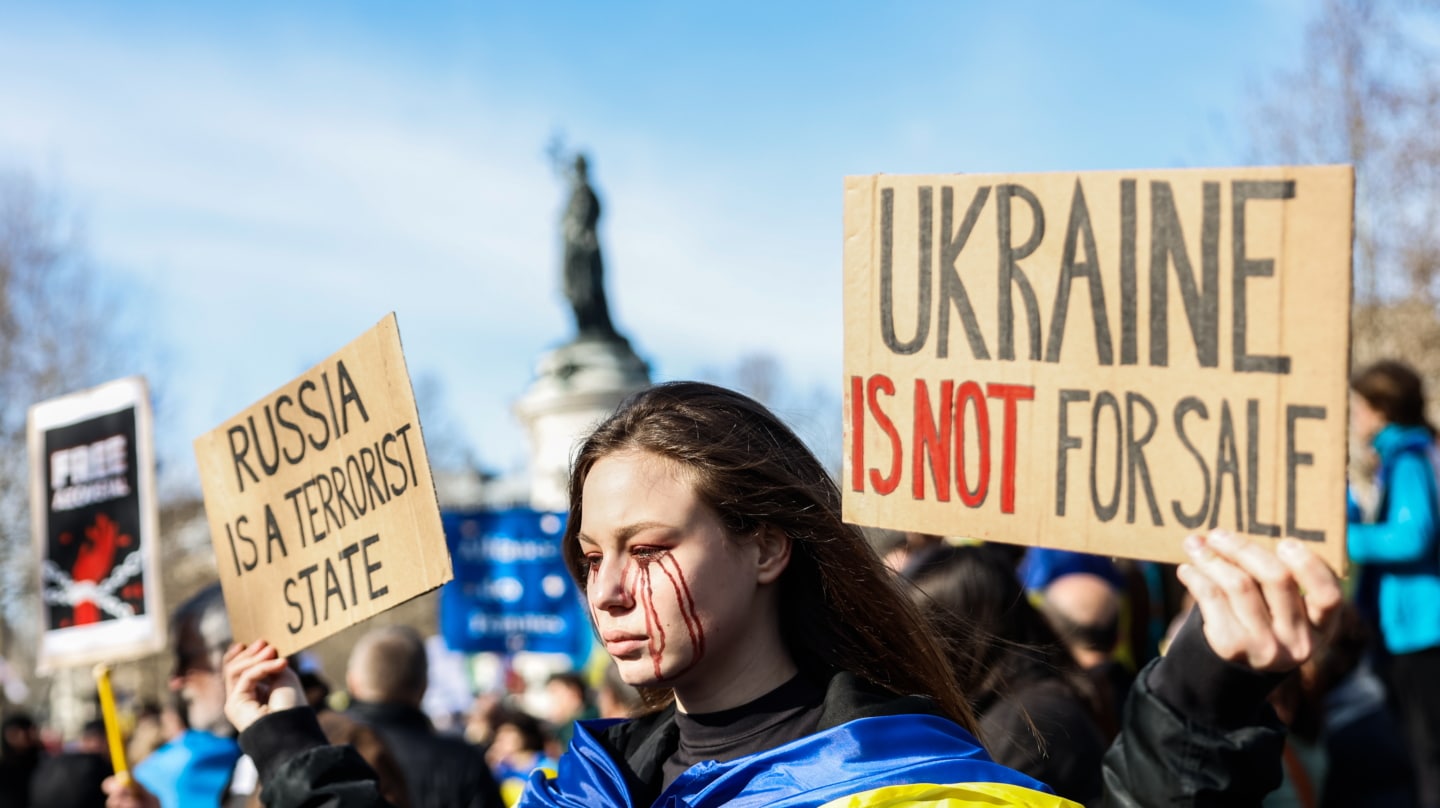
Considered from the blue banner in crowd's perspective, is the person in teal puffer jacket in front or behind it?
in front

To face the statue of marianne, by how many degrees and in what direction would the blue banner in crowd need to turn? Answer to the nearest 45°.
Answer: approximately 180°

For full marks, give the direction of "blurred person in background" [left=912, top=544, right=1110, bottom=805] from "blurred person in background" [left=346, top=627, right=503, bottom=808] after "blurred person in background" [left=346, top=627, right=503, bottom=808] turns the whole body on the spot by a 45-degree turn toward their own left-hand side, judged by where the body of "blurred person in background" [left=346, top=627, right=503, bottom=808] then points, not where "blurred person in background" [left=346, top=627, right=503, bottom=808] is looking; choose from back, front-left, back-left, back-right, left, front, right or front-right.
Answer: back

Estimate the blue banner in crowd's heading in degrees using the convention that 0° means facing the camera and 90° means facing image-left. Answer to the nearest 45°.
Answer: approximately 0°

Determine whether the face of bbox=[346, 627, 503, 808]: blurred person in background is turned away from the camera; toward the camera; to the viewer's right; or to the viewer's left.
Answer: away from the camera

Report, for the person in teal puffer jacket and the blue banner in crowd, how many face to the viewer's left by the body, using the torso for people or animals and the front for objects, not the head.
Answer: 1

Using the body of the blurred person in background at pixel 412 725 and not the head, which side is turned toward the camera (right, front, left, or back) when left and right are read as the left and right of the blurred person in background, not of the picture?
back

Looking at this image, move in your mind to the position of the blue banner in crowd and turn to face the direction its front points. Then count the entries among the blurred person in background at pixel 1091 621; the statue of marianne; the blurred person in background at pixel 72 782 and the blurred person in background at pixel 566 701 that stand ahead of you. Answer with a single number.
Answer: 3

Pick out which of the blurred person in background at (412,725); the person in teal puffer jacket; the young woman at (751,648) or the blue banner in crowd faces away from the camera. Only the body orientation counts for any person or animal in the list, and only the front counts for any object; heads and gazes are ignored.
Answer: the blurred person in background

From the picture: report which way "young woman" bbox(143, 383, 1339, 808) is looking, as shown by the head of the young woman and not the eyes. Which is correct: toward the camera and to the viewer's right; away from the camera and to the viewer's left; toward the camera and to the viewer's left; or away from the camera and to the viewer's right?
toward the camera and to the viewer's left

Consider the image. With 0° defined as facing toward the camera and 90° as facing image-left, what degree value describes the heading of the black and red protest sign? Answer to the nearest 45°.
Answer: approximately 45°
